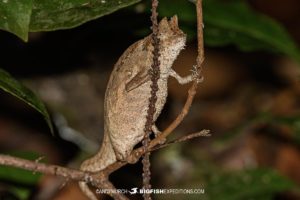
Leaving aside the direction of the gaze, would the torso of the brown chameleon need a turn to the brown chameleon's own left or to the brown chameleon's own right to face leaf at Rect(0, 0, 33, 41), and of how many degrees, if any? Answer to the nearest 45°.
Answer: approximately 135° to the brown chameleon's own right

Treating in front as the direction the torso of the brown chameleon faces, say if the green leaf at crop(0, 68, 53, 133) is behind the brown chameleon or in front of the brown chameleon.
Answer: behind

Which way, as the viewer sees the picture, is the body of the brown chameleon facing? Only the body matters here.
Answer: to the viewer's right
